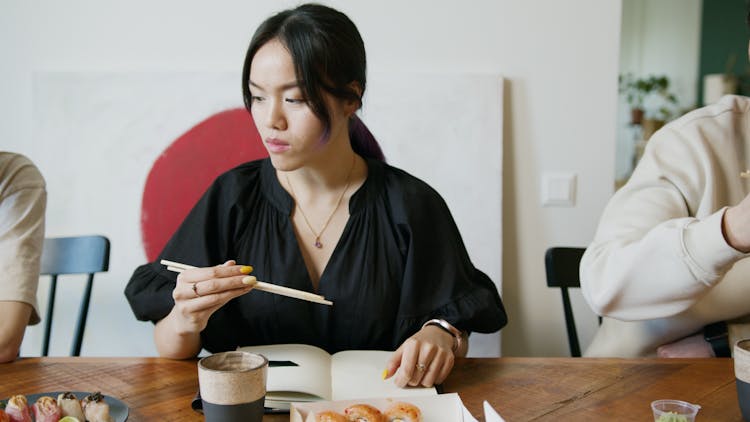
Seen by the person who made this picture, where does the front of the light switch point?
facing the viewer

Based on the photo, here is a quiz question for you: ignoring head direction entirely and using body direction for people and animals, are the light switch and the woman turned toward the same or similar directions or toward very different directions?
same or similar directions

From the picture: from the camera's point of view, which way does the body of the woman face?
toward the camera

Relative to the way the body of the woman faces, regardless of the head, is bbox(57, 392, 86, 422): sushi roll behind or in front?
in front

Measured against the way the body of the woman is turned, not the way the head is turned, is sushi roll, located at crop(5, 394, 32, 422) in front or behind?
in front

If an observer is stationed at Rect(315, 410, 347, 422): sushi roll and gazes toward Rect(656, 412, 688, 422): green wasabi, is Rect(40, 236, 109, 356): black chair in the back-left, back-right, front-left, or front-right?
back-left

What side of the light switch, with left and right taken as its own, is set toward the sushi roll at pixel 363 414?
front

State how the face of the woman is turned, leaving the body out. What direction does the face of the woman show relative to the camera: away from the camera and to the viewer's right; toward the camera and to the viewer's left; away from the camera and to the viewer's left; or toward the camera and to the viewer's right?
toward the camera and to the viewer's left

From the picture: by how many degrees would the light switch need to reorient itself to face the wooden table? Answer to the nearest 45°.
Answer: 0° — it already faces it

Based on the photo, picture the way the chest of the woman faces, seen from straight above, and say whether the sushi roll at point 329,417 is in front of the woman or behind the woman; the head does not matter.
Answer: in front
